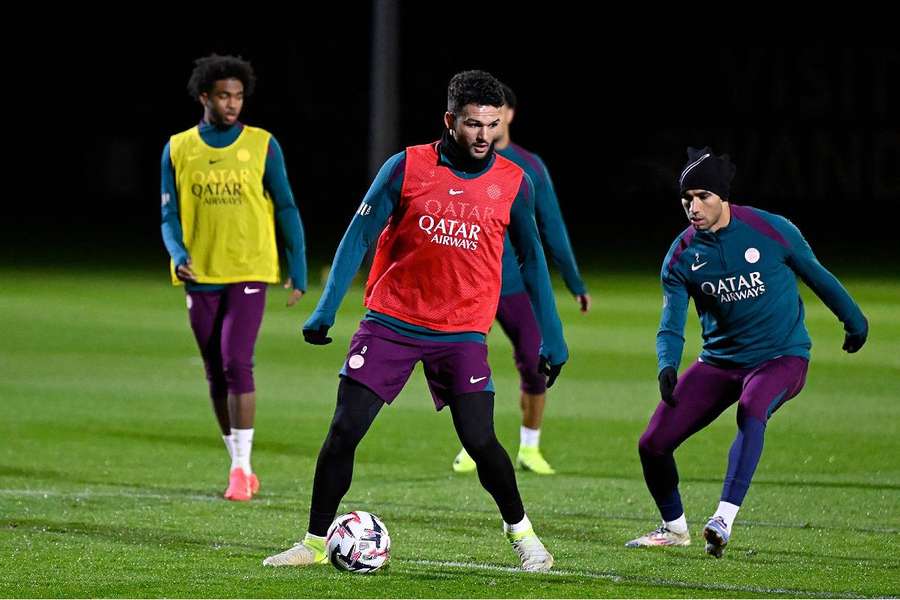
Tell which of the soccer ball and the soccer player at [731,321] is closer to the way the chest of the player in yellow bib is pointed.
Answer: the soccer ball

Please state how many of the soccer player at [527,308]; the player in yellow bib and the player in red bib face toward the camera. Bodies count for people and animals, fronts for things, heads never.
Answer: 3

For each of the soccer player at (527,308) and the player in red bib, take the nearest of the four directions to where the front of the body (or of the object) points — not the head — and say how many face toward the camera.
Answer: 2

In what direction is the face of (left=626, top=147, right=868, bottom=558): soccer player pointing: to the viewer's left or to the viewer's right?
to the viewer's left

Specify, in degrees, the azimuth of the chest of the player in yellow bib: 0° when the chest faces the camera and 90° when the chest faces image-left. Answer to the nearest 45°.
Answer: approximately 0°

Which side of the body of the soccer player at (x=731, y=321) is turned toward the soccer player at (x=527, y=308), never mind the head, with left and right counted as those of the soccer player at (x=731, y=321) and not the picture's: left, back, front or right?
right

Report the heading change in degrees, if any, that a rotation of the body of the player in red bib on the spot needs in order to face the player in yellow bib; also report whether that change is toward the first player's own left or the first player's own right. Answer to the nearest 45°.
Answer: approximately 135° to the first player's own right

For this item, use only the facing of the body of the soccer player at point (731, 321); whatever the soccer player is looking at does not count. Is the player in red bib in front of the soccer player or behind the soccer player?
in front

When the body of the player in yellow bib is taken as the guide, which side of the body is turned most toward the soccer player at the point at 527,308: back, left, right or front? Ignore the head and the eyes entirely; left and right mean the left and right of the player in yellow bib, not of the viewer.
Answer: left

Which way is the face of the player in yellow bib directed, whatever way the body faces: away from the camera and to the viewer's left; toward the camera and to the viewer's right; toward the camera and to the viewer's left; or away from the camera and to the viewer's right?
toward the camera and to the viewer's right

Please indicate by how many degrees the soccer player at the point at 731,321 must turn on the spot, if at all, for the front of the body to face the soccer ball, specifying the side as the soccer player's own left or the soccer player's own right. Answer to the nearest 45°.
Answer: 0° — they already face it
